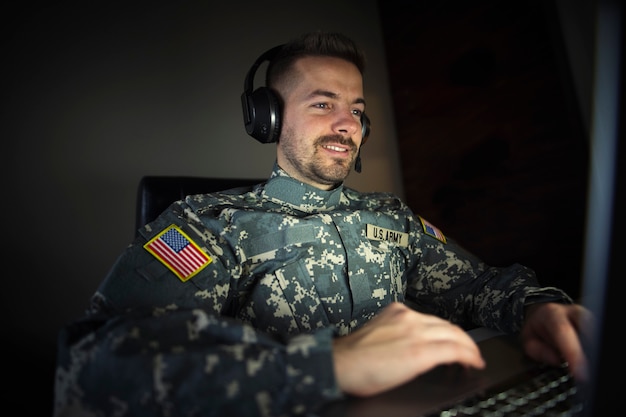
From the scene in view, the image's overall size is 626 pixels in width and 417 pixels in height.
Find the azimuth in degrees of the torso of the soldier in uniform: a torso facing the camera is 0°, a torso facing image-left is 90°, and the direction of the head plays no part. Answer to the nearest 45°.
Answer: approximately 315°

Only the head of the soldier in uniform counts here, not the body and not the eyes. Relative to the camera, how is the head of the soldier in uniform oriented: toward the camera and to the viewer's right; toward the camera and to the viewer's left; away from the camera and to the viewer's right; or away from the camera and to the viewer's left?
toward the camera and to the viewer's right
